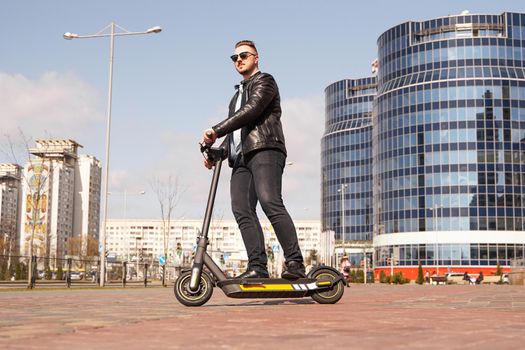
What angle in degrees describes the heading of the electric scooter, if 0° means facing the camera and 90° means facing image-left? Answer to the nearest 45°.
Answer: approximately 90°

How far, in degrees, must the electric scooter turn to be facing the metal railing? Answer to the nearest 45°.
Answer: approximately 90° to its right

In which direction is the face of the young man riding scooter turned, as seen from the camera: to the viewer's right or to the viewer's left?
to the viewer's left
